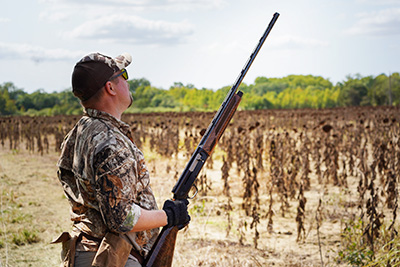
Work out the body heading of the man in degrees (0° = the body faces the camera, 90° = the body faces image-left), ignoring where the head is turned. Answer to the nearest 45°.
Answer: approximately 225°
